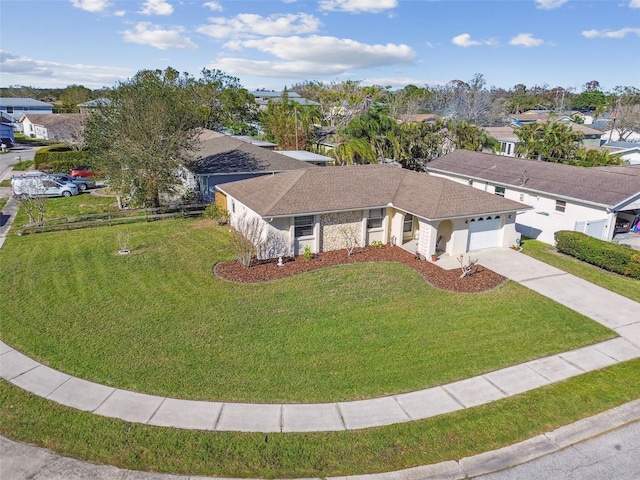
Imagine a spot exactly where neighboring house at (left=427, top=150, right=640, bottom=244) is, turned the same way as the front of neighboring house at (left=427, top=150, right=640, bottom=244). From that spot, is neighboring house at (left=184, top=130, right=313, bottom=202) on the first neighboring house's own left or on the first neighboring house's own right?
on the first neighboring house's own right

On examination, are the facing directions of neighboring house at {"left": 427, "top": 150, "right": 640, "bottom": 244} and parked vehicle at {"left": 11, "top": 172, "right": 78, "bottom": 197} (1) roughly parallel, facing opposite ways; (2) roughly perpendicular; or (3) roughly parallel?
roughly perpendicular

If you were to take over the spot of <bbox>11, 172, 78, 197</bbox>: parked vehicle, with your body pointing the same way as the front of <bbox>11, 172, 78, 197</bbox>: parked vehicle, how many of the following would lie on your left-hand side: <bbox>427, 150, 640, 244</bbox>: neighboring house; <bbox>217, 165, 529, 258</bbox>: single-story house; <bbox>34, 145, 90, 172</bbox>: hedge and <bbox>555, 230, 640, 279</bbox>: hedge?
1

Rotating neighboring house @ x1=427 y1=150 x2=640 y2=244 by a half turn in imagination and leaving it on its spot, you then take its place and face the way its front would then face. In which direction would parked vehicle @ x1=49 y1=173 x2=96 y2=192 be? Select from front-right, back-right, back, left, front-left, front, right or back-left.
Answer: front-left

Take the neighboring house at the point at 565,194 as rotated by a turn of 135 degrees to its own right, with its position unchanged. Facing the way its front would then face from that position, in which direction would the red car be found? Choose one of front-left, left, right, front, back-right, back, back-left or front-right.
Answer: front

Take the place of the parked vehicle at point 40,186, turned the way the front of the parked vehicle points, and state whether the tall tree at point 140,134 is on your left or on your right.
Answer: on your right

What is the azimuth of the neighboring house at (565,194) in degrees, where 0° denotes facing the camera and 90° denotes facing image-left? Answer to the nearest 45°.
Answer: approximately 315°
